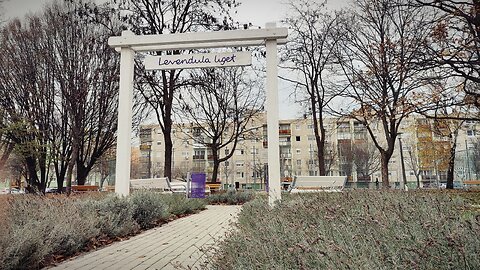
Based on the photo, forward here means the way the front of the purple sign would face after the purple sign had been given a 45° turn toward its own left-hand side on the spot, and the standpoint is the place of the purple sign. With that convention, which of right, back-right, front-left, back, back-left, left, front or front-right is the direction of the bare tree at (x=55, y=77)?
back-right

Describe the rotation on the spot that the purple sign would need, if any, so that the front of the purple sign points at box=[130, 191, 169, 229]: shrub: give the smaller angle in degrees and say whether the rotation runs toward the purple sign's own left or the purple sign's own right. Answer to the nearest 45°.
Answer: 0° — it already faces it

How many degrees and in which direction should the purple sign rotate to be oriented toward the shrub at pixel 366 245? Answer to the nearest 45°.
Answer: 0° — it already faces it

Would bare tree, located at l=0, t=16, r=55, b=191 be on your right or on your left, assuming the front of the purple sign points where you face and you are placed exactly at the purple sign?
on your right

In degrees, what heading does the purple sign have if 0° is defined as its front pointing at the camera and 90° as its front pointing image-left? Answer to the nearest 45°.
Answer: approximately 0°

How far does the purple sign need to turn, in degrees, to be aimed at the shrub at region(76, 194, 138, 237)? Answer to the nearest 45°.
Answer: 0° — it already faces it

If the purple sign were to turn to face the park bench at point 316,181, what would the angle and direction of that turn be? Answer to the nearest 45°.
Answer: approximately 45° to its left

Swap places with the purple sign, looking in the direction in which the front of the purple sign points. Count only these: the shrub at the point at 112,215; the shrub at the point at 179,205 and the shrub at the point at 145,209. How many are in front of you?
3

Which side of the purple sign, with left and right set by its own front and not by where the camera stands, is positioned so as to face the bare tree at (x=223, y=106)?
back
